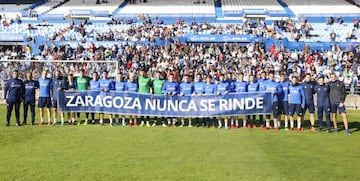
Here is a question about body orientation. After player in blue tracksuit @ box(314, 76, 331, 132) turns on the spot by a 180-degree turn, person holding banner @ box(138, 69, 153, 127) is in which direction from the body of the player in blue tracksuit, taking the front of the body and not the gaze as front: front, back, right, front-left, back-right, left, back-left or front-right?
left

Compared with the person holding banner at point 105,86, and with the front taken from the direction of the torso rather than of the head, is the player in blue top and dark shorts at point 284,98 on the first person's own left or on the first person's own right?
on the first person's own left

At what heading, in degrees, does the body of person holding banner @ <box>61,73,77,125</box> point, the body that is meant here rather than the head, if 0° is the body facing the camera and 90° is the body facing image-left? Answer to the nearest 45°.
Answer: approximately 0°

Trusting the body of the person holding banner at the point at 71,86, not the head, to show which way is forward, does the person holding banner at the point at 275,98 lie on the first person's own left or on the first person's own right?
on the first person's own left

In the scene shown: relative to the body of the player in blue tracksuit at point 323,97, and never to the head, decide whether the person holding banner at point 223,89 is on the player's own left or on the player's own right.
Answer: on the player's own right

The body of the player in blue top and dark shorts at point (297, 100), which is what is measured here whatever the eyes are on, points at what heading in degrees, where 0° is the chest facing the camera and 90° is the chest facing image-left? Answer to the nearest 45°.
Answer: approximately 0°

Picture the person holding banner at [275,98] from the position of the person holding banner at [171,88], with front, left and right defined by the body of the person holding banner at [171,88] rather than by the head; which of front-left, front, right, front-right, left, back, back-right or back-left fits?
left

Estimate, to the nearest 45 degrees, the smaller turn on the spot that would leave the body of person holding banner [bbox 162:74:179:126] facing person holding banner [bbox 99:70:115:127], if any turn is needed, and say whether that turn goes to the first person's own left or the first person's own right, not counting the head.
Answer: approximately 90° to the first person's own right
